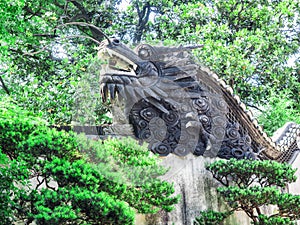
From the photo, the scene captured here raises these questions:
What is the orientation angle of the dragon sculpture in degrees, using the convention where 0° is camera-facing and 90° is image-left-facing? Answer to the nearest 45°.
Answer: approximately 90°

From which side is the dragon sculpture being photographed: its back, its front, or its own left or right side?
left
